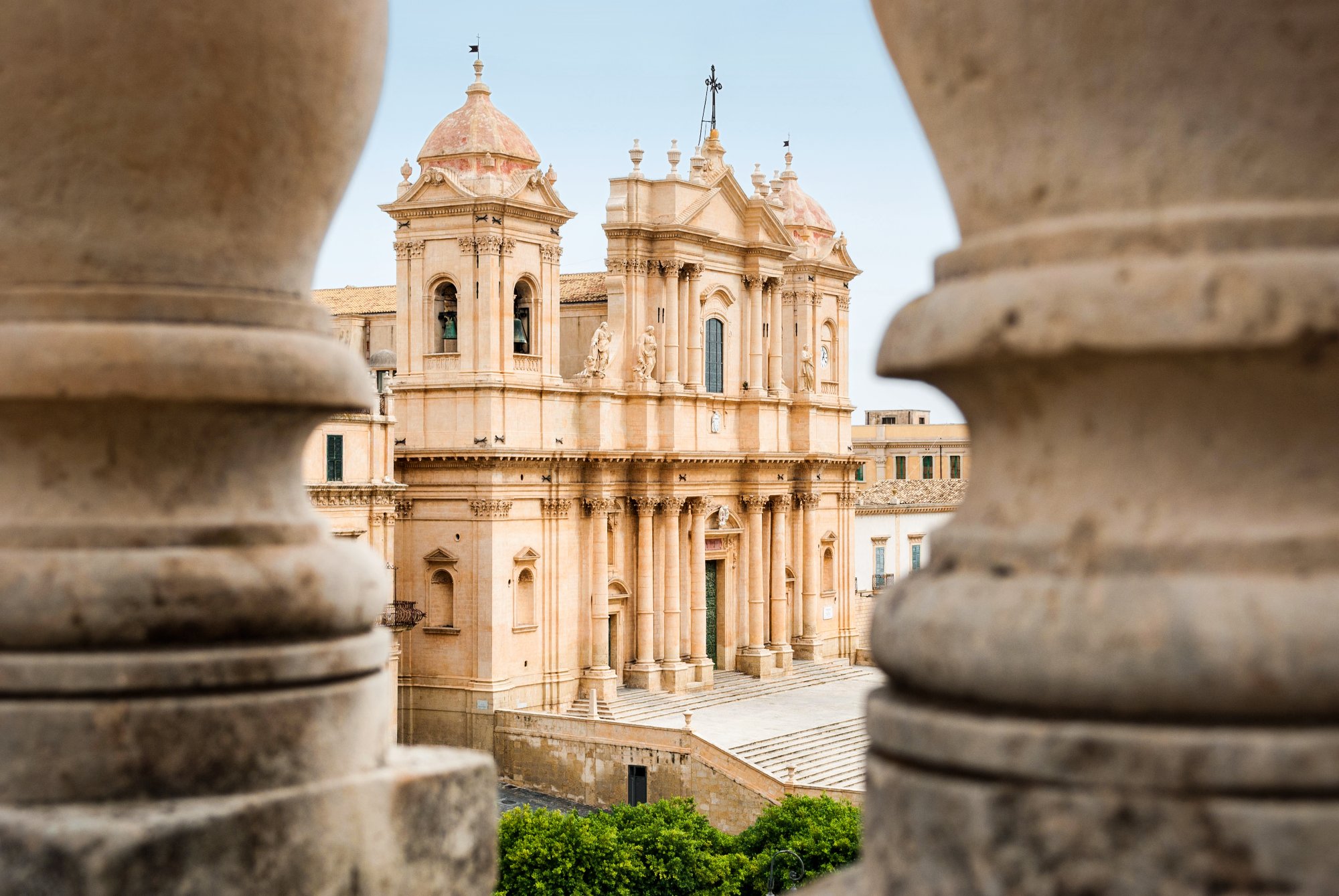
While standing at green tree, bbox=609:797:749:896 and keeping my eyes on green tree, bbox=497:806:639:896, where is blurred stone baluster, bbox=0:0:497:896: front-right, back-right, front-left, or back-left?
front-left

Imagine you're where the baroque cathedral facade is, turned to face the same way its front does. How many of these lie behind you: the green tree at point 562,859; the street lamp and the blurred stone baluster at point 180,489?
0

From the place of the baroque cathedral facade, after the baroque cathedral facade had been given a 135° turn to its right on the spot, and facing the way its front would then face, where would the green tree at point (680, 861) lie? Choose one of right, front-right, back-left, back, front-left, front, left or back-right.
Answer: left

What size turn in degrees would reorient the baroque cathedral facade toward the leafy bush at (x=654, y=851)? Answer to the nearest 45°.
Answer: approximately 45° to its right

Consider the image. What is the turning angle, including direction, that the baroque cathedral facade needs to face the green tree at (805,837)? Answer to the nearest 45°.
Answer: approximately 45° to its right

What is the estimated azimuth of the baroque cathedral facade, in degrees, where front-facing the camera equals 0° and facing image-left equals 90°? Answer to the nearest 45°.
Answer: approximately 315°

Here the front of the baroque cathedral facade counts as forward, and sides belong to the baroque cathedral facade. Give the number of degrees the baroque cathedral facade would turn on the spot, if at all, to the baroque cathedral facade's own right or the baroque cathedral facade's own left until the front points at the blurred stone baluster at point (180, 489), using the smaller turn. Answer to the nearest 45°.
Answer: approximately 45° to the baroque cathedral facade's own right

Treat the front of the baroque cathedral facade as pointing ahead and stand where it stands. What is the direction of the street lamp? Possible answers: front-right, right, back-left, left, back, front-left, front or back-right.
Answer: front-right

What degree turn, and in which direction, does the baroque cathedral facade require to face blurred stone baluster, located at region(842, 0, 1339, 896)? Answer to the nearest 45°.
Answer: approximately 45° to its right

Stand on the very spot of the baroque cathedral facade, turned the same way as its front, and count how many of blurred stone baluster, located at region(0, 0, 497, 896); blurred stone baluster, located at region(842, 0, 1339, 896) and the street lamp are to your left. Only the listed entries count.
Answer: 0

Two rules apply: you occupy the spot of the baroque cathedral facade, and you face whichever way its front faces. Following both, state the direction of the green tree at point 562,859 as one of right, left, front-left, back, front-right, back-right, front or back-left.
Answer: front-right
